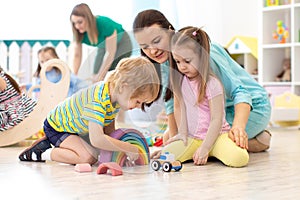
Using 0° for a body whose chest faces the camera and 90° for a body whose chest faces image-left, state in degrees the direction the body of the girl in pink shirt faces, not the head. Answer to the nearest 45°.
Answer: approximately 45°

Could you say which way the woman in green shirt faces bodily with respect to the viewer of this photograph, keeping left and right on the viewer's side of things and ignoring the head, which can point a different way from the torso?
facing the viewer and to the left of the viewer

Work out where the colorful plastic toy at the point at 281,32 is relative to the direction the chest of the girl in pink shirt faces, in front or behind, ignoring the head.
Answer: behind

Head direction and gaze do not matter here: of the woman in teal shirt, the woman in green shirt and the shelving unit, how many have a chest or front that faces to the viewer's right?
0

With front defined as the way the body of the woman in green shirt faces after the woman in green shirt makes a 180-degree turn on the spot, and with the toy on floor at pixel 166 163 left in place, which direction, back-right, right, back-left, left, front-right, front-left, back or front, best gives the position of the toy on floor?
back-right

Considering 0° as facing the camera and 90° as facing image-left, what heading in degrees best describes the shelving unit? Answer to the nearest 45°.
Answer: approximately 45°

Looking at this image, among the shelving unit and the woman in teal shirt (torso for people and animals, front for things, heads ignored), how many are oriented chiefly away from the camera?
0

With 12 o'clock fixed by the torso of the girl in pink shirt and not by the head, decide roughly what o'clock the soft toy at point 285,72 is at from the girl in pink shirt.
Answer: The soft toy is roughly at 5 o'clock from the girl in pink shirt.

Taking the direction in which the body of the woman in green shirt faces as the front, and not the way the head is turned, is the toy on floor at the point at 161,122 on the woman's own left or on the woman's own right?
on the woman's own left

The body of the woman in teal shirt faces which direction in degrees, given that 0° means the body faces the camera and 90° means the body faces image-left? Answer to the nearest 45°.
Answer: approximately 45°
